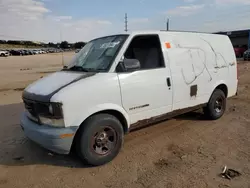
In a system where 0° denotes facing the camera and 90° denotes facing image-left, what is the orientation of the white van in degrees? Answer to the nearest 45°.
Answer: approximately 45°
